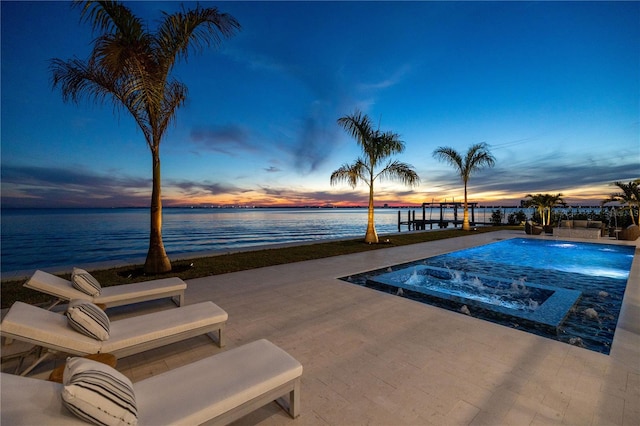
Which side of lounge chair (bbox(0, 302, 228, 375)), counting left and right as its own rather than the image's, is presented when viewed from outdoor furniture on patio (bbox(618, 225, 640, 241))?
front

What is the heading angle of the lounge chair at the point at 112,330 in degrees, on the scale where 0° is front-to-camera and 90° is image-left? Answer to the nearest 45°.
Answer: approximately 270°

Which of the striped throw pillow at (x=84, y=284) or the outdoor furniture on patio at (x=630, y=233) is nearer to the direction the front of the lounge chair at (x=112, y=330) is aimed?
the outdoor furniture on patio

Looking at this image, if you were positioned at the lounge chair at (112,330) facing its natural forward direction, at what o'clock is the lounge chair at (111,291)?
the lounge chair at (111,291) is roughly at 9 o'clock from the lounge chair at (112,330).

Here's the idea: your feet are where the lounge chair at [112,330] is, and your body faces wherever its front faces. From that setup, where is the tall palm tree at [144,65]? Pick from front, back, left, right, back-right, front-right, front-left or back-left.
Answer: left

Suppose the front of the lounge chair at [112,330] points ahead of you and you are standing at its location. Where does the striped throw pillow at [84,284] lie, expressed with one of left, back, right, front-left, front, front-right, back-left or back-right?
left

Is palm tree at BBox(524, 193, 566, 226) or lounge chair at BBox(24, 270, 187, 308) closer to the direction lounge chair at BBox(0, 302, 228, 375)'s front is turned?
the palm tree

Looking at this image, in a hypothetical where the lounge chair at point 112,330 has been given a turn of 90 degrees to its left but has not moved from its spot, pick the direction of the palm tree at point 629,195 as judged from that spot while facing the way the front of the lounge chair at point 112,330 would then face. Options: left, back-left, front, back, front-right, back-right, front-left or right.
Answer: right

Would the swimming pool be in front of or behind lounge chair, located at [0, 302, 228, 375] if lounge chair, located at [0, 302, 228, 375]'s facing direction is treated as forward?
in front

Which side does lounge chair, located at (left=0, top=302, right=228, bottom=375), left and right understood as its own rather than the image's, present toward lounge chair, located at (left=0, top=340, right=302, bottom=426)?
right

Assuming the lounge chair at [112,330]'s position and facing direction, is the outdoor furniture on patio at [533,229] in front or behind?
in front

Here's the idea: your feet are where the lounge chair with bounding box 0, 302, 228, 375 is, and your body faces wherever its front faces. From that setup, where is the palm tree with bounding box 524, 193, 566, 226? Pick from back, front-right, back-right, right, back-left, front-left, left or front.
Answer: front

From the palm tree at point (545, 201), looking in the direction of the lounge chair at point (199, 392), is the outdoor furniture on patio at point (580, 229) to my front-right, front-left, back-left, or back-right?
front-left

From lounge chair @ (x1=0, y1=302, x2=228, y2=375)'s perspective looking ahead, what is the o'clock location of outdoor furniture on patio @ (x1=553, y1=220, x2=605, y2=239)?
The outdoor furniture on patio is roughly at 12 o'clock from the lounge chair.

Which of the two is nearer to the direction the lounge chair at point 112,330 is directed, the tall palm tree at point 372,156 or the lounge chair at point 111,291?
the tall palm tree
